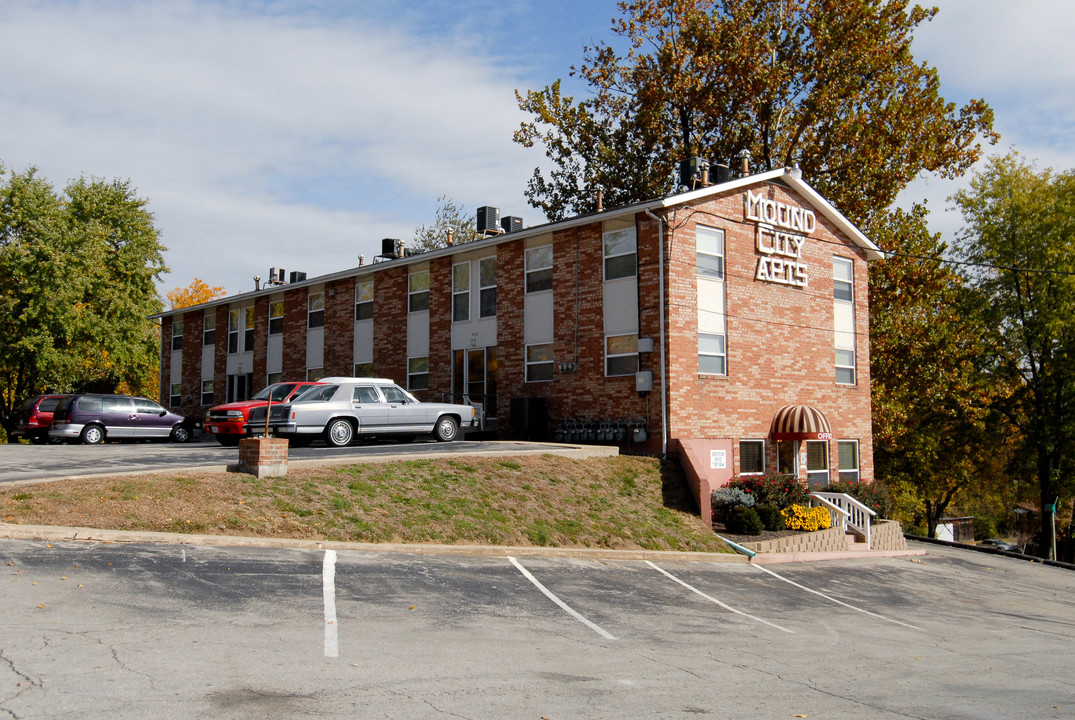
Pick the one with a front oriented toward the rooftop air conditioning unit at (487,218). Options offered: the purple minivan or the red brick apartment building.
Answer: the purple minivan

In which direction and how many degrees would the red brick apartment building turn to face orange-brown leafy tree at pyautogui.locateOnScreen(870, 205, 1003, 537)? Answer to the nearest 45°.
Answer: approximately 90° to its left

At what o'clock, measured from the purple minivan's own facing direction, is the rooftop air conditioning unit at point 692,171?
The rooftop air conditioning unit is roughly at 1 o'clock from the purple minivan.

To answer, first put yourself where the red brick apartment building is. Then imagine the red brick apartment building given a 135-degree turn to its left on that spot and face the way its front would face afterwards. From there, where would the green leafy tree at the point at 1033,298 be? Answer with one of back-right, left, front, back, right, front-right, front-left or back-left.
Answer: front-right

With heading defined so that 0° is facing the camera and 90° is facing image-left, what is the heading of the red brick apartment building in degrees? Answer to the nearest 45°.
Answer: approximately 315°

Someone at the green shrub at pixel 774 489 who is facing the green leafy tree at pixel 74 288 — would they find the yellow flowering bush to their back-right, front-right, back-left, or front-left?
back-left

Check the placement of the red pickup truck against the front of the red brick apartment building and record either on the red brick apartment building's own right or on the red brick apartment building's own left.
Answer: on the red brick apartment building's own right

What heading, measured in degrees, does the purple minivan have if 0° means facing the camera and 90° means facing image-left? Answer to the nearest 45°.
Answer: approximately 270°

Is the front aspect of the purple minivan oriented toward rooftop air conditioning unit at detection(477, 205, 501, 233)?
yes
